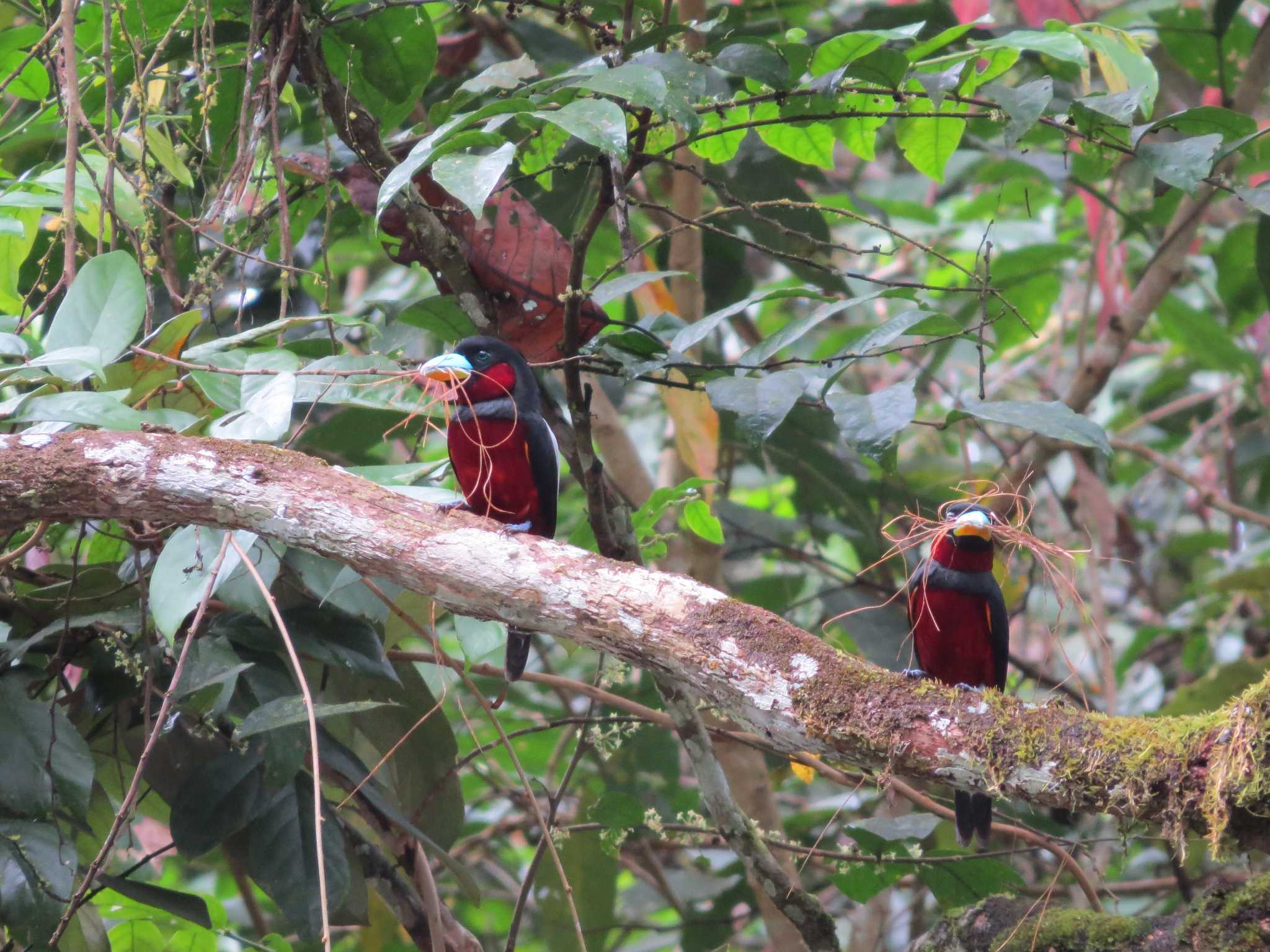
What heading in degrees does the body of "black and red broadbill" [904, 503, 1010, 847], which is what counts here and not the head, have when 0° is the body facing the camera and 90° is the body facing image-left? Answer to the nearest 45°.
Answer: approximately 0°

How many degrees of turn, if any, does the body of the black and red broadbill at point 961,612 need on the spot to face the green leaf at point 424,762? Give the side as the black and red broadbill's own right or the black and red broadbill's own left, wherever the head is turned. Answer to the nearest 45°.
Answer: approximately 45° to the black and red broadbill's own right

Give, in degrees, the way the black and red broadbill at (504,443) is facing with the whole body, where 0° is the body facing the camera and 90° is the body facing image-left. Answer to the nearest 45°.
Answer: approximately 45°

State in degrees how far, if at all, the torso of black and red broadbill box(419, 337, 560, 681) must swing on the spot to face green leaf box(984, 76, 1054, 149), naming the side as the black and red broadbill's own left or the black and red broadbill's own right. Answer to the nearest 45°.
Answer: approximately 90° to the black and red broadbill's own left

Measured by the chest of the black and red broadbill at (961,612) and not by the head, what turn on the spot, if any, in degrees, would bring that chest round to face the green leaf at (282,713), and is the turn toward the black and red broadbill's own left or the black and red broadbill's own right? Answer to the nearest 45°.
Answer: approximately 45° to the black and red broadbill's own right
